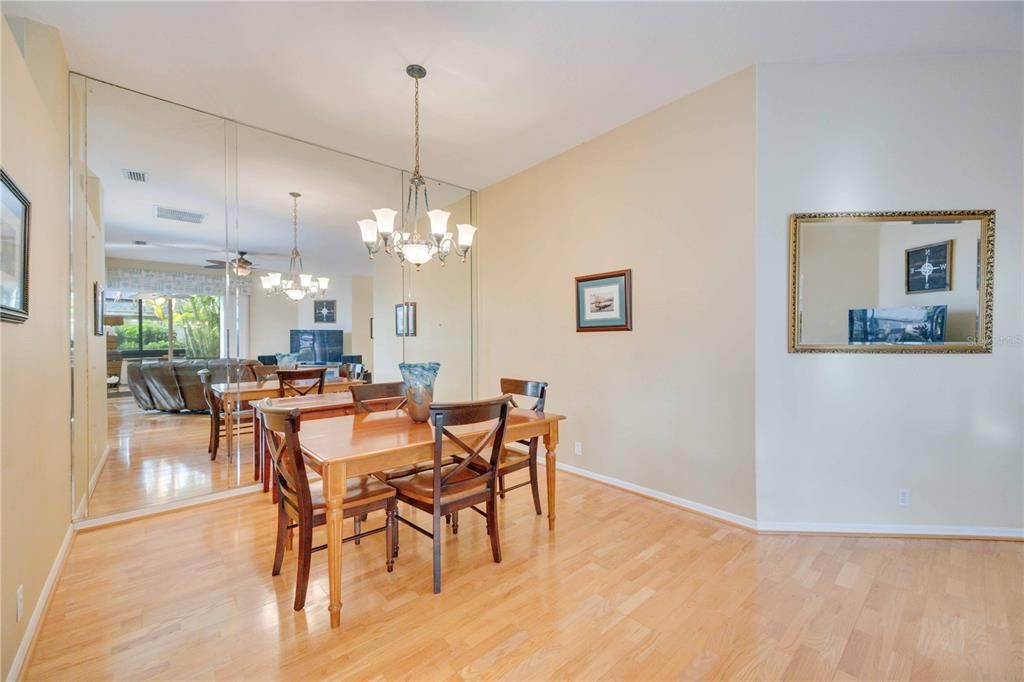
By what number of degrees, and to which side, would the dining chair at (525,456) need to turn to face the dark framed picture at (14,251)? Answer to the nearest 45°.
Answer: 0° — it already faces it

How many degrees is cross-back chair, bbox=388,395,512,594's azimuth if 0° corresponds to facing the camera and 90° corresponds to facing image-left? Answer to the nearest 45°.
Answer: approximately 135°

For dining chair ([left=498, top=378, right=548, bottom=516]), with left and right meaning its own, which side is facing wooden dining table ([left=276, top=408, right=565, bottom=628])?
front

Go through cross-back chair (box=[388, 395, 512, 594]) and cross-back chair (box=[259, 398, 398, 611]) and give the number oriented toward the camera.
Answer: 0

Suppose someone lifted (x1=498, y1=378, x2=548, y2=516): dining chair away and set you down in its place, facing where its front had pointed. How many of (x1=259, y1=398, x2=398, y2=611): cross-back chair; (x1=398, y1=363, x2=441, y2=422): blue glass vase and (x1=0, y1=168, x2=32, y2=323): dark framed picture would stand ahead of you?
3

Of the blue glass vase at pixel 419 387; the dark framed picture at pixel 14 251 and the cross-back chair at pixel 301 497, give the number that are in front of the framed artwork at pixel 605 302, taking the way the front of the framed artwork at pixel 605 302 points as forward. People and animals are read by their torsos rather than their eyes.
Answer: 3

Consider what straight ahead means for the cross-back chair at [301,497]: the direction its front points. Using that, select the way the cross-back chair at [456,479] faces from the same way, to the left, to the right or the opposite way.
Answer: to the left

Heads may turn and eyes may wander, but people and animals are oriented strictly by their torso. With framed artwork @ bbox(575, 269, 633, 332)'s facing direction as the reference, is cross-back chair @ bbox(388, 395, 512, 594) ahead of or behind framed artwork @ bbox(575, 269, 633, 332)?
ahead

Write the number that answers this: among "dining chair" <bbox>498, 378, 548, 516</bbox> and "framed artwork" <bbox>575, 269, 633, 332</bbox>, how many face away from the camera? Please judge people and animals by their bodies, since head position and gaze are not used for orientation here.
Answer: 0

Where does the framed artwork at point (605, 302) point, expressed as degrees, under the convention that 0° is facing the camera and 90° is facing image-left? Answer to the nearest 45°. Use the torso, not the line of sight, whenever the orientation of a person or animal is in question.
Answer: approximately 45°

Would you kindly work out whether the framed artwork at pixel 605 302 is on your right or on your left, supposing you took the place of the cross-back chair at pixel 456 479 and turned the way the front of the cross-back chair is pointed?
on your right

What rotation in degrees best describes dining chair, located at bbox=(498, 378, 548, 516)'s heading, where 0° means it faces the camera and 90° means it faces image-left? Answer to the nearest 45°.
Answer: approximately 45°

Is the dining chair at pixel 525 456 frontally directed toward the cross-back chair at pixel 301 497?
yes
